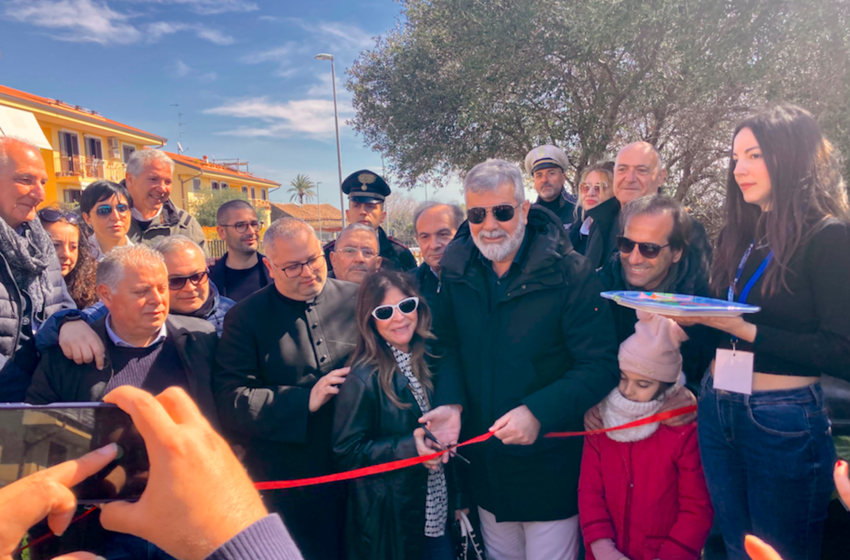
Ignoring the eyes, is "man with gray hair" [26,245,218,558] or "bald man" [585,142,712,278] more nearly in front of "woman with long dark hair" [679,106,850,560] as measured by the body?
the man with gray hair

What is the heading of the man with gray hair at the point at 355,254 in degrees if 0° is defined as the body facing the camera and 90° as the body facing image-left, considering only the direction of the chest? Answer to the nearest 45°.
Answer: approximately 0°

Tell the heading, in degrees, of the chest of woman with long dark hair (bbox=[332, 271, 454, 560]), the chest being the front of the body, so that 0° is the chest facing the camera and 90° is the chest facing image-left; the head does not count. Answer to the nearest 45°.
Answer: approximately 315°

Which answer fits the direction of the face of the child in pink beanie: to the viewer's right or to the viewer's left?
to the viewer's left

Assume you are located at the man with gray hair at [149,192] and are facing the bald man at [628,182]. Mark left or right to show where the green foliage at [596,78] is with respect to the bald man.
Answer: left

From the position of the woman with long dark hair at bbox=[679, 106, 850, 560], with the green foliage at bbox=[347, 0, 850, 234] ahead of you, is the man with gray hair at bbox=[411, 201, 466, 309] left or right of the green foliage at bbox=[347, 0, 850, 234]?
left
